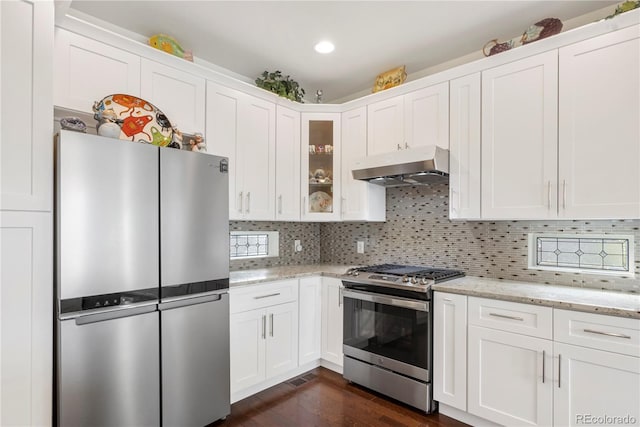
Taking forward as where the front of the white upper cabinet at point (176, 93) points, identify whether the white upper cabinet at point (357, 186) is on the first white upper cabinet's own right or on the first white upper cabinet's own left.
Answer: on the first white upper cabinet's own left

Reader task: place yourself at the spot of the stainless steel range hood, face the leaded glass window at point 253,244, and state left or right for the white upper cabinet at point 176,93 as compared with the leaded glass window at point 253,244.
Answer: left

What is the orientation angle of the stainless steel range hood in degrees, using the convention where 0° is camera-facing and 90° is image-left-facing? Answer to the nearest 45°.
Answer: approximately 45°

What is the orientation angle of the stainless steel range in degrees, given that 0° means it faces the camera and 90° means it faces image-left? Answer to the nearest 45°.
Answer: approximately 45°
